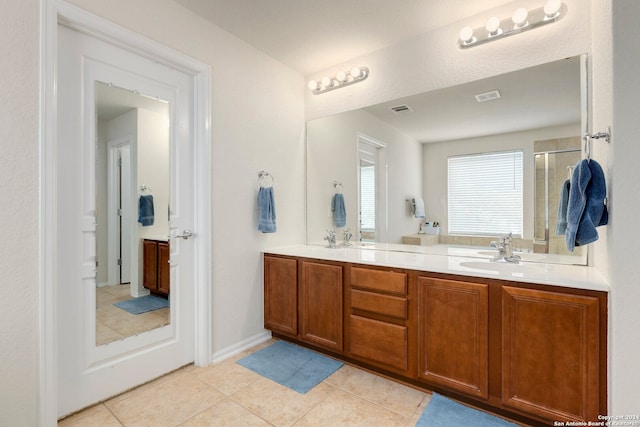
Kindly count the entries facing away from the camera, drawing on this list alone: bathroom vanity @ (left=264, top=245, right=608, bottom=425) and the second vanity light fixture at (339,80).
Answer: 0

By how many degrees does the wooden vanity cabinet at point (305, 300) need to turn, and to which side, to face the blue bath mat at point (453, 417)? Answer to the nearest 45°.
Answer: approximately 90° to its left

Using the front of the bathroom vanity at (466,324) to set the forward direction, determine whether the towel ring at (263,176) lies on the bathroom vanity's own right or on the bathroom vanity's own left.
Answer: on the bathroom vanity's own right

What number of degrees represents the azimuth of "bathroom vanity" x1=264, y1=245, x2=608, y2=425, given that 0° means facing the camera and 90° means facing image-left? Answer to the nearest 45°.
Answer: approximately 45°
